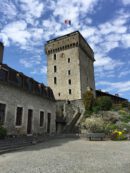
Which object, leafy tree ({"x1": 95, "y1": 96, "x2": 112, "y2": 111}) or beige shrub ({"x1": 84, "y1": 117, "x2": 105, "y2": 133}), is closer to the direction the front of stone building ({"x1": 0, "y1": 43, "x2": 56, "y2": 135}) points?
the beige shrub

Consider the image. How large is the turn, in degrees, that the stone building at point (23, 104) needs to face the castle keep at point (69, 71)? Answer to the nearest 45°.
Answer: approximately 90° to its left

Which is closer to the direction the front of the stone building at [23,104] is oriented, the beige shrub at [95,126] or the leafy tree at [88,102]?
the beige shrub

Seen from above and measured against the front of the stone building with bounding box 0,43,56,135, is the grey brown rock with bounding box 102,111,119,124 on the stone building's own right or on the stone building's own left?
on the stone building's own left

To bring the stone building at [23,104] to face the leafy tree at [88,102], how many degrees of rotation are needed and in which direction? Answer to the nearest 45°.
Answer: approximately 90° to its left

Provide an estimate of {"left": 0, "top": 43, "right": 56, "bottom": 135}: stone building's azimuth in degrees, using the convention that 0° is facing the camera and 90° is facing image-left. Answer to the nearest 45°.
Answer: approximately 315°

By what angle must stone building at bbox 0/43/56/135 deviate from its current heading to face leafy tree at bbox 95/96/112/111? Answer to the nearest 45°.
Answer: approximately 90° to its left
